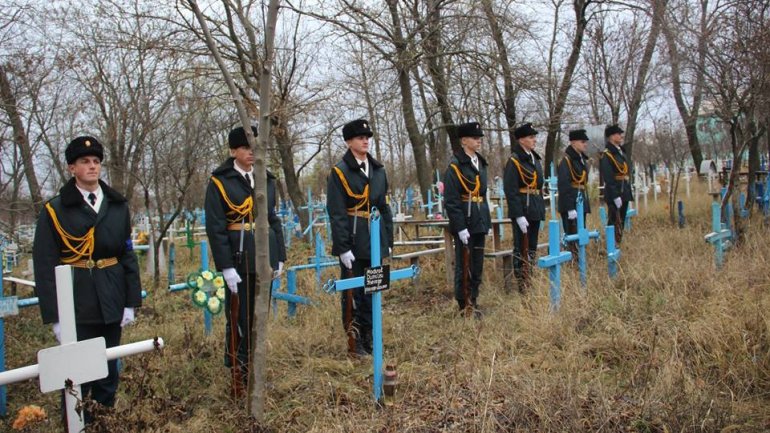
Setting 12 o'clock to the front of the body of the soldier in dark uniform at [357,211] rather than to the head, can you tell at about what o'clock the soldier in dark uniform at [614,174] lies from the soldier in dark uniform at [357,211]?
the soldier in dark uniform at [614,174] is roughly at 9 o'clock from the soldier in dark uniform at [357,211].

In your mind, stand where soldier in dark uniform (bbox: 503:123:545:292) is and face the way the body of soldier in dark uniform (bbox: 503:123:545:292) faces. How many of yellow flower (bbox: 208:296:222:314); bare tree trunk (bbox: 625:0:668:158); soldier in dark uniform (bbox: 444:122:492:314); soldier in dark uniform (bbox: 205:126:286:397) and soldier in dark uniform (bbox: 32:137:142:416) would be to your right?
4

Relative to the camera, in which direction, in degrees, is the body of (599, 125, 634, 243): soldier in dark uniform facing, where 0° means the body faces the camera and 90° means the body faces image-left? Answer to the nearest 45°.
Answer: approximately 315°

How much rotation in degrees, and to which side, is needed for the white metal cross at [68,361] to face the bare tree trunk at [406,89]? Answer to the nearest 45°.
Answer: approximately 135° to its left

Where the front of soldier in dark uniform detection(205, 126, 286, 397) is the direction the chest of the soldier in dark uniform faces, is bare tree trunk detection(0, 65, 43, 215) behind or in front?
behind

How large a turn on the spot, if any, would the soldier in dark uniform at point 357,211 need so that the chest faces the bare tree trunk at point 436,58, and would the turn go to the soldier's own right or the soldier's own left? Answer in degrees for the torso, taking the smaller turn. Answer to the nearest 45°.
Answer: approximately 135° to the soldier's own left

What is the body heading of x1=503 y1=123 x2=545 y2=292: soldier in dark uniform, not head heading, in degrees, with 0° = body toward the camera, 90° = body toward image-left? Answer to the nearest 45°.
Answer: approximately 315°

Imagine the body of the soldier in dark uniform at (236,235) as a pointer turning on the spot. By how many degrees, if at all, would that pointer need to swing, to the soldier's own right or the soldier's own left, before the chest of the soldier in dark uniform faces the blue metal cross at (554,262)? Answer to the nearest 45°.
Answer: approximately 45° to the soldier's own left

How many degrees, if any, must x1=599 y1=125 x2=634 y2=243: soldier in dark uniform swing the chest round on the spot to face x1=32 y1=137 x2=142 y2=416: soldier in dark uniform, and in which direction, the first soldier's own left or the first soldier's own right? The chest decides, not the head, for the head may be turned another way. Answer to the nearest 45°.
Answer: approximately 90° to the first soldier's own right
